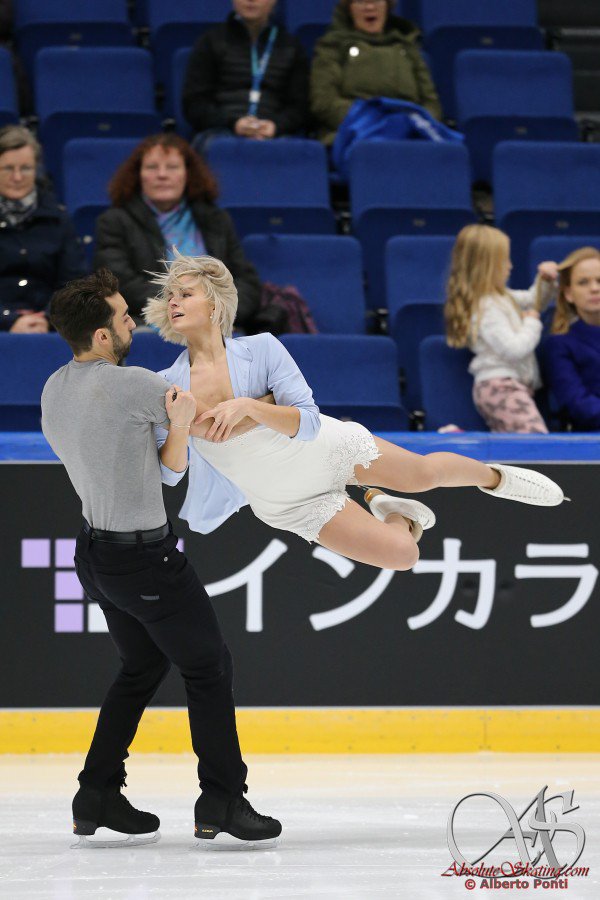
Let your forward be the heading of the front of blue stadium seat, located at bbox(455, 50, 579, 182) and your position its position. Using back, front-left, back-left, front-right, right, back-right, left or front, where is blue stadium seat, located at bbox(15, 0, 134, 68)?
right

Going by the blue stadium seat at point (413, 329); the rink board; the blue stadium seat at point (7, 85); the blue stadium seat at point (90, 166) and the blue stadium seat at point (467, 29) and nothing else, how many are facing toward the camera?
5

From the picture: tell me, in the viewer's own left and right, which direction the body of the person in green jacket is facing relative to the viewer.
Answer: facing the viewer

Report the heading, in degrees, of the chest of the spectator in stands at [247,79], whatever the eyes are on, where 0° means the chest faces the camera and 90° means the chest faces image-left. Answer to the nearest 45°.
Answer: approximately 0°

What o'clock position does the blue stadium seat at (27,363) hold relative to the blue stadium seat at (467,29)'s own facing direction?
the blue stadium seat at (27,363) is roughly at 1 o'clock from the blue stadium seat at (467,29).

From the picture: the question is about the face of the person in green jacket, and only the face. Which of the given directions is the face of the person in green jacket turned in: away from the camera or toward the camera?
toward the camera

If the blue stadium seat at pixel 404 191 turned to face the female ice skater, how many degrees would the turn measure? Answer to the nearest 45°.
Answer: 0° — it already faces them

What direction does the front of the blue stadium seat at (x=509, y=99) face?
toward the camera

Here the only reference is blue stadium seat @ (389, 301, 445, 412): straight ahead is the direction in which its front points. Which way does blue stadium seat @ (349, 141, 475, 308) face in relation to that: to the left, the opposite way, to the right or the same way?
the same way

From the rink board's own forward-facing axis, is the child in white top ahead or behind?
behind

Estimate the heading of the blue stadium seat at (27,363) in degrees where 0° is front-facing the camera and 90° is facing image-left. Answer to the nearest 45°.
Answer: approximately 0°

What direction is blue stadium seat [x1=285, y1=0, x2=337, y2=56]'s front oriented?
toward the camera

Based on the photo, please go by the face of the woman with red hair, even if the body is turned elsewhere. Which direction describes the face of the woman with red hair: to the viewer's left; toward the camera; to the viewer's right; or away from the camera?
toward the camera

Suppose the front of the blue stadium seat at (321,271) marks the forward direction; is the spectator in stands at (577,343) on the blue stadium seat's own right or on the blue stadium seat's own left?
on the blue stadium seat's own left

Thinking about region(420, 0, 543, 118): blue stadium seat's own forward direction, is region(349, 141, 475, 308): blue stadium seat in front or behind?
in front

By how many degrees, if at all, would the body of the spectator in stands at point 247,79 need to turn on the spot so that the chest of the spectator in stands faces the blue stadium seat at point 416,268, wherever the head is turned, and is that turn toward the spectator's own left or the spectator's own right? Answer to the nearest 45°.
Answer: approximately 45° to the spectator's own left

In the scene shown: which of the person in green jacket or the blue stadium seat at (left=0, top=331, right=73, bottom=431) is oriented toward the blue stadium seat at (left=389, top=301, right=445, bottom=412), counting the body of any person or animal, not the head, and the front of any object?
the person in green jacket

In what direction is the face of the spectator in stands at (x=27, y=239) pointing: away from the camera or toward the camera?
toward the camera
